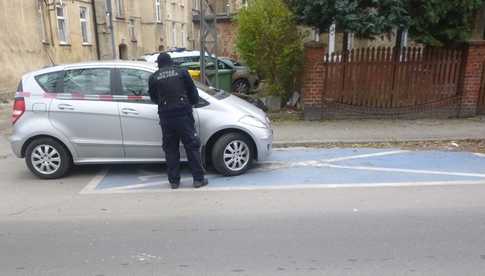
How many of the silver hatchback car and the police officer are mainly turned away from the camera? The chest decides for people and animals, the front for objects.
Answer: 1

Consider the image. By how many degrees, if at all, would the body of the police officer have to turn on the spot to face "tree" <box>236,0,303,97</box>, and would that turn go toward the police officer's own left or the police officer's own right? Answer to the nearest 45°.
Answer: approximately 45° to the police officer's own right

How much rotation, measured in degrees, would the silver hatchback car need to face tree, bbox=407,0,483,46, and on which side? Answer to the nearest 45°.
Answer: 0° — it already faces it

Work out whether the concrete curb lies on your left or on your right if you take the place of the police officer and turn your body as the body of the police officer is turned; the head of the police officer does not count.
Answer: on your right

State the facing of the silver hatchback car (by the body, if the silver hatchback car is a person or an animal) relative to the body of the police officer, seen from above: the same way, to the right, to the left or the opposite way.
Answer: to the right

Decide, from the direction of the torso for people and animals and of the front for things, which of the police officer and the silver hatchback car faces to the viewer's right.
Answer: the silver hatchback car

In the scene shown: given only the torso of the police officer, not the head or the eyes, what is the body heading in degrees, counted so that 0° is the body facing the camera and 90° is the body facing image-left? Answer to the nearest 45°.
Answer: approximately 180°

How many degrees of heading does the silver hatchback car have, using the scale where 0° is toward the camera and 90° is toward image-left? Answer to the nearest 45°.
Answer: approximately 270°
